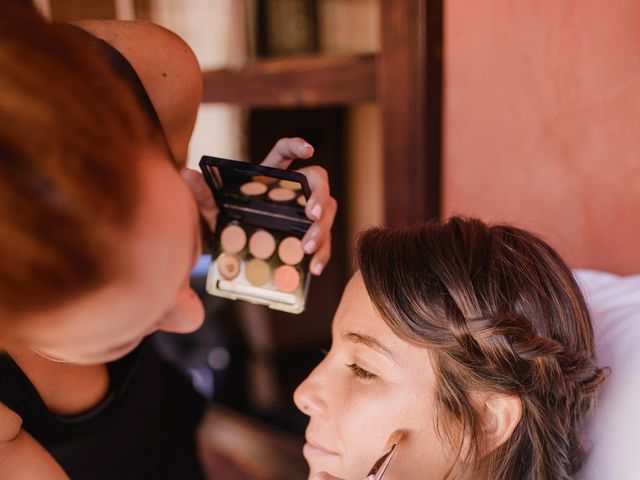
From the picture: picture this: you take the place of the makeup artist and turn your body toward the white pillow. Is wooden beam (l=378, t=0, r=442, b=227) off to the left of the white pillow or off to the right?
left

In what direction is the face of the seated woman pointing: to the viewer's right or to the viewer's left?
to the viewer's left

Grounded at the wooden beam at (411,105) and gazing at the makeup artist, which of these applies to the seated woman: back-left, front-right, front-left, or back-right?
front-left

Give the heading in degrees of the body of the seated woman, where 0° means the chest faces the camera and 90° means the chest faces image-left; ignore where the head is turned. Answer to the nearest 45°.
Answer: approximately 90°
